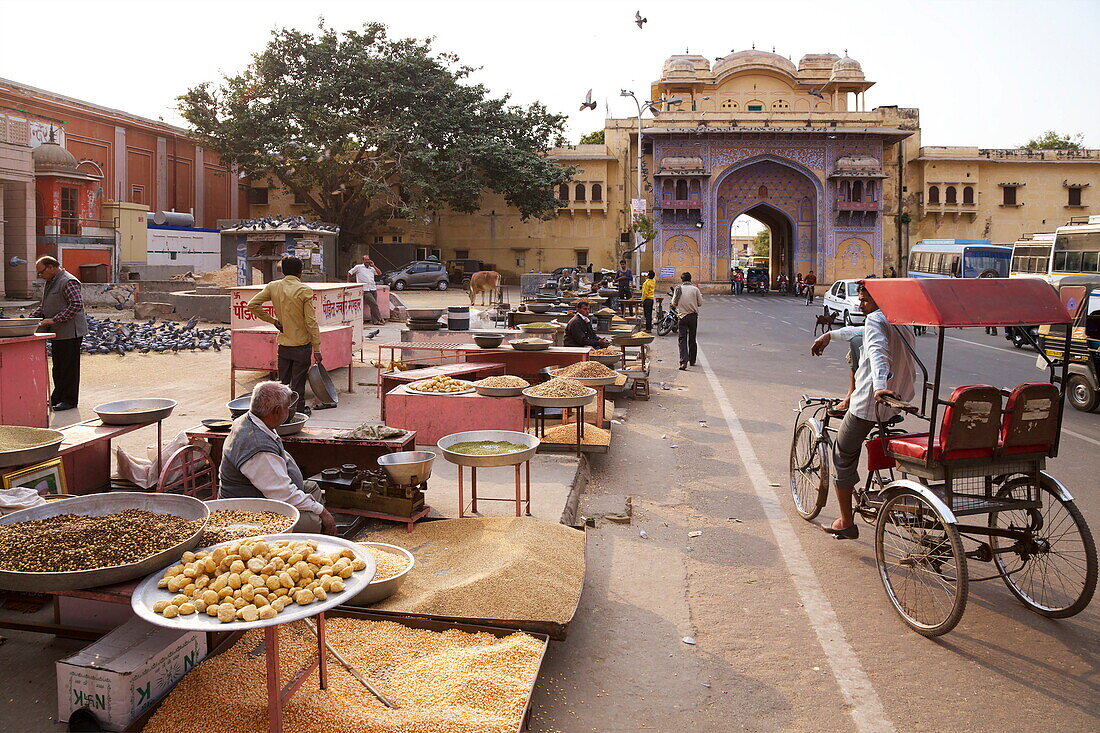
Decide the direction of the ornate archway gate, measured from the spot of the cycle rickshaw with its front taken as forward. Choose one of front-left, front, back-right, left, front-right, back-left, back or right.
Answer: front-right

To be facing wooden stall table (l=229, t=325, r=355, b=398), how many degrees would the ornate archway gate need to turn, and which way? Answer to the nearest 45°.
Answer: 0° — it already faces it

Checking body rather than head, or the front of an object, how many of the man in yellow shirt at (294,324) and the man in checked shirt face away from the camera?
1

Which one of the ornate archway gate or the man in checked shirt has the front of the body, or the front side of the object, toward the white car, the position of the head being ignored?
the ornate archway gate

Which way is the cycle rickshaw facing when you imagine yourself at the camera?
facing away from the viewer and to the left of the viewer

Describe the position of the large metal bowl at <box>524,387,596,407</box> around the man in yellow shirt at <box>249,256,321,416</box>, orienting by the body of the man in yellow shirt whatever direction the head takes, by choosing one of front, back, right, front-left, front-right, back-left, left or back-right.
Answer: back-right

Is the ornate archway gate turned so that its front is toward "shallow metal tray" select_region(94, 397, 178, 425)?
yes

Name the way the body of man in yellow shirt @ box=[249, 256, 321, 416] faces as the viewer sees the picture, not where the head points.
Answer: away from the camera
